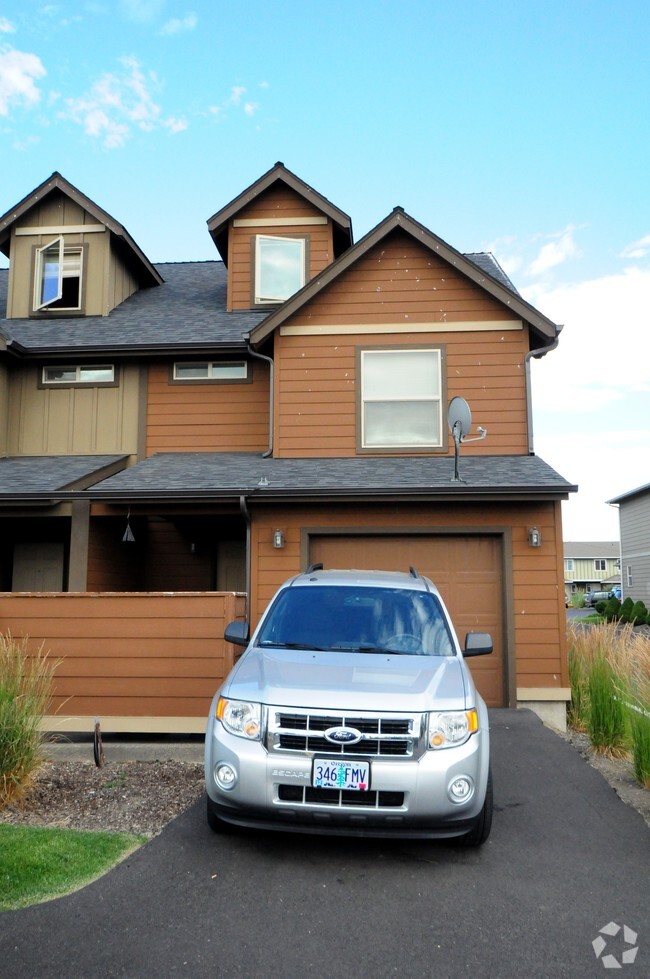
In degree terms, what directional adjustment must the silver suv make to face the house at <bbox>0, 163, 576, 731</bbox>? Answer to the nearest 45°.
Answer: approximately 180°

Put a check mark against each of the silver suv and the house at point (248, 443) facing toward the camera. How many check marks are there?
2

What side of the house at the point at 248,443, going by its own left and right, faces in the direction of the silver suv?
front

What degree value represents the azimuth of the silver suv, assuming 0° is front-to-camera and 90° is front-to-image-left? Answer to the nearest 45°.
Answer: approximately 0°
